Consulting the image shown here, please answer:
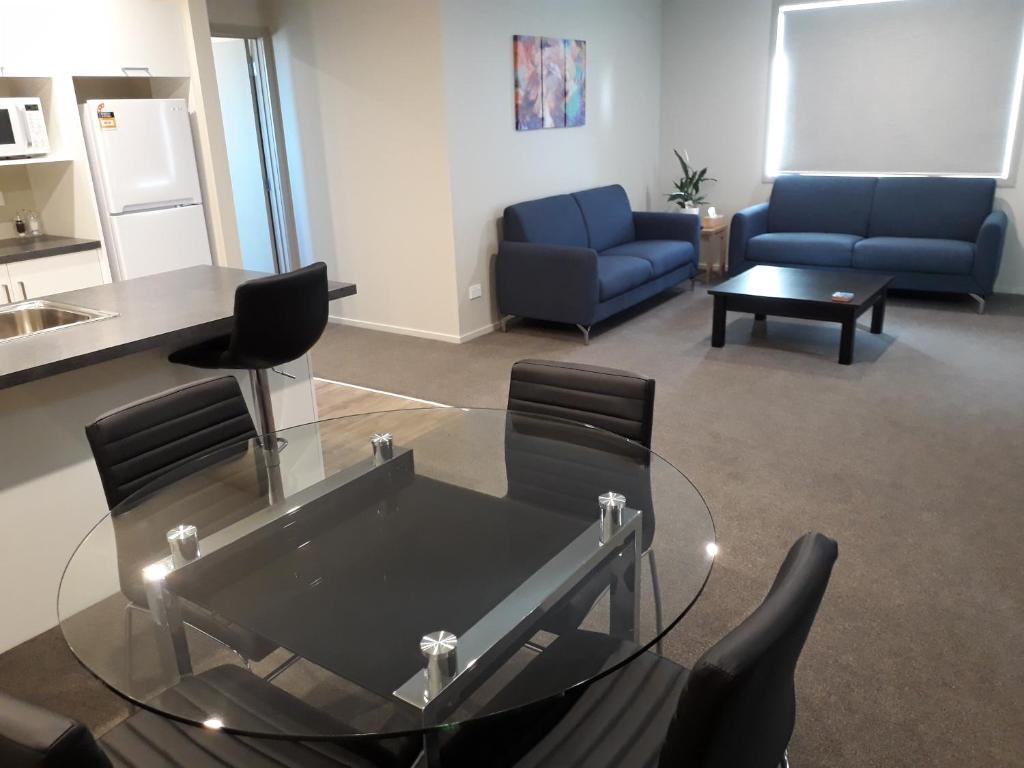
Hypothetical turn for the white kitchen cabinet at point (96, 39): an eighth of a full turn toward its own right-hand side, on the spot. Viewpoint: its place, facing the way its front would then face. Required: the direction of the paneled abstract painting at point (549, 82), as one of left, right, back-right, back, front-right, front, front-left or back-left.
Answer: back-left

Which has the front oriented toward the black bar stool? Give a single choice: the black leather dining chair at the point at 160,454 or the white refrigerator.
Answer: the white refrigerator

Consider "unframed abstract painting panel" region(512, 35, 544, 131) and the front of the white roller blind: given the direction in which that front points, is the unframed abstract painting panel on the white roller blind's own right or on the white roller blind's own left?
on the white roller blind's own right

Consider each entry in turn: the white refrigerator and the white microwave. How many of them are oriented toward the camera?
2

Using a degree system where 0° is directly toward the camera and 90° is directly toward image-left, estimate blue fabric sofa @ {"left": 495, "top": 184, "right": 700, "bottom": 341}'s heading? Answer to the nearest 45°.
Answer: approximately 315°

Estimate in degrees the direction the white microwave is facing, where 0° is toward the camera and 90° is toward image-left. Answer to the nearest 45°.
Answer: approximately 0°
